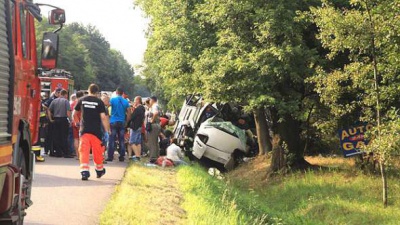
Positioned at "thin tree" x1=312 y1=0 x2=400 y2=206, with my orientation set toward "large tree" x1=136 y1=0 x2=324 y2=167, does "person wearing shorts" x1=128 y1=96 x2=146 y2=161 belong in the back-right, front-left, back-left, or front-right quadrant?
front-left

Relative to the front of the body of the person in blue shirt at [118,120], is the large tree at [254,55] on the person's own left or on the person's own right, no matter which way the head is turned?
on the person's own right

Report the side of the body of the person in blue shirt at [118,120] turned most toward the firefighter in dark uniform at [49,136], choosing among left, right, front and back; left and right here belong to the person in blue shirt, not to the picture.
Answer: left

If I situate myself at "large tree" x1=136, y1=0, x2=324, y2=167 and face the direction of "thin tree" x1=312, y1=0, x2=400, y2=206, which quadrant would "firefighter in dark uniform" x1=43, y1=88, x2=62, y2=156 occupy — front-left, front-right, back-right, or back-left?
back-right

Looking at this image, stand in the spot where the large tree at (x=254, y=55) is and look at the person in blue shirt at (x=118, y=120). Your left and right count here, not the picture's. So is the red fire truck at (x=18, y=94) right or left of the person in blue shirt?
left

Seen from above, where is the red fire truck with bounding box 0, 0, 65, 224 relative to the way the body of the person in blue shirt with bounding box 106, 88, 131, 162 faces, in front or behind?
behind

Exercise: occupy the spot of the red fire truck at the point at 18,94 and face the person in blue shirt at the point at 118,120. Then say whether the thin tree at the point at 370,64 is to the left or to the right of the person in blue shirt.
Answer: right

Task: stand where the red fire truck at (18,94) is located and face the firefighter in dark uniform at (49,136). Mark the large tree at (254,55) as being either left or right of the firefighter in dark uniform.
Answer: right

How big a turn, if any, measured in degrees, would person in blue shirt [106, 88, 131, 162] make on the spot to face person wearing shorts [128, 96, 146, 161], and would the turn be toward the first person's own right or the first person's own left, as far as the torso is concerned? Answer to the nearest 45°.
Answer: approximately 90° to the first person's own right
